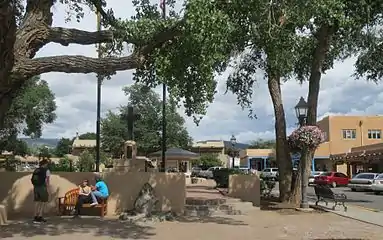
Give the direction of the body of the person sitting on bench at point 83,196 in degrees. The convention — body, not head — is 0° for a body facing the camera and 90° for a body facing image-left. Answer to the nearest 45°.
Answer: approximately 45°

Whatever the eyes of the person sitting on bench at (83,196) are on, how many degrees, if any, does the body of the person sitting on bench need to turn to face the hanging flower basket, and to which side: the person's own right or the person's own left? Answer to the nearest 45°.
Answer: approximately 135° to the person's own left

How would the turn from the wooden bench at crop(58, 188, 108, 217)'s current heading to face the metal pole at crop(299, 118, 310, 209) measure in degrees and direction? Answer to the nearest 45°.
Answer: approximately 90° to its left

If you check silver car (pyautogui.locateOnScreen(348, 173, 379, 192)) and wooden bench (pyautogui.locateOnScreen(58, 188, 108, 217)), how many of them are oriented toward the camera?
1

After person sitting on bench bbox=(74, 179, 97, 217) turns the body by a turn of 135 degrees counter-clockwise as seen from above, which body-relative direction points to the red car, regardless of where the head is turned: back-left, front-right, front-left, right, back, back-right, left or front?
front-left

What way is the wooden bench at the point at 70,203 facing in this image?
toward the camera

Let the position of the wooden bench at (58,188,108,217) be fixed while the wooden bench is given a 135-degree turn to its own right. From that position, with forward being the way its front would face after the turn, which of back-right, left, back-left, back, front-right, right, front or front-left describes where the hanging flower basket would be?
back-right

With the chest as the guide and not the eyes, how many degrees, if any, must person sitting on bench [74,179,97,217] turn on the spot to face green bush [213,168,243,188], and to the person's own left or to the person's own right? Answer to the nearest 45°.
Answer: approximately 180°

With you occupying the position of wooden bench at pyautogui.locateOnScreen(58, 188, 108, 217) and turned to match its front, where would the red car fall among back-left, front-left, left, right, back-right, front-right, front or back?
back-left

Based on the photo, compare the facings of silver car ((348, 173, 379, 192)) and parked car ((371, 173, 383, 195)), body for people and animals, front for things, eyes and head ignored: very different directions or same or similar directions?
same or similar directions
